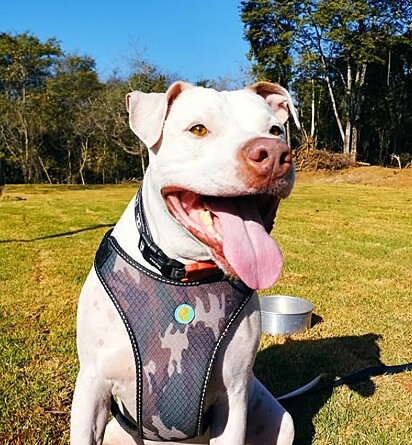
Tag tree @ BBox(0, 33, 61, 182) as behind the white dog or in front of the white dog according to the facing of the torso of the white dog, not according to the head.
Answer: behind

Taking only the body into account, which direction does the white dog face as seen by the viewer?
toward the camera

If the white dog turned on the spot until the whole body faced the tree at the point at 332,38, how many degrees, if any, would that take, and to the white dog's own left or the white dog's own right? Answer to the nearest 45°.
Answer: approximately 180°

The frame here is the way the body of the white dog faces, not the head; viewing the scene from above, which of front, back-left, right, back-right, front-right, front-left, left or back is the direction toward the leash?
back-left

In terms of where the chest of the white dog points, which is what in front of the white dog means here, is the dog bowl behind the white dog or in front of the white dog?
behind
